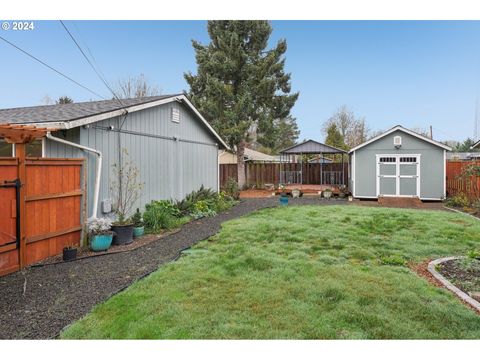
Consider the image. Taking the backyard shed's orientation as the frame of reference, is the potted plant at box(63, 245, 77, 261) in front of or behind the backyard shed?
in front

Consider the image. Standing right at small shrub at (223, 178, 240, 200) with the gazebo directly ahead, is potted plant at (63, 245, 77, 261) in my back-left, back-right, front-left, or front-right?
back-right

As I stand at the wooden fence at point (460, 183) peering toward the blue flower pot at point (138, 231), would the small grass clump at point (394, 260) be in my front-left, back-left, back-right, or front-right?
front-left

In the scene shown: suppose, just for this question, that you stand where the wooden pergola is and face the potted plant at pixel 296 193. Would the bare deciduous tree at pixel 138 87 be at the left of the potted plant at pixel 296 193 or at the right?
left

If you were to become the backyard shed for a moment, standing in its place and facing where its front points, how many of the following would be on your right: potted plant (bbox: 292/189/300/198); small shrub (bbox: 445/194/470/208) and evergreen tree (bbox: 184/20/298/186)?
2

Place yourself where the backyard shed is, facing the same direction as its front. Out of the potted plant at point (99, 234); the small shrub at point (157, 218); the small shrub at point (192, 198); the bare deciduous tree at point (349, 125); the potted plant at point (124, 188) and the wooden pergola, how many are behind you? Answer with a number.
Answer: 1

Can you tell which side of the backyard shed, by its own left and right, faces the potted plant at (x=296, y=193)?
right

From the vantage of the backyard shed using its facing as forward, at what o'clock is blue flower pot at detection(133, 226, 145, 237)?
The blue flower pot is roughly at 1 o'clock from the backyard shed.

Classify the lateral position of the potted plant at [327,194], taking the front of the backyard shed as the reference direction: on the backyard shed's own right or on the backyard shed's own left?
on the backyard shed's own right

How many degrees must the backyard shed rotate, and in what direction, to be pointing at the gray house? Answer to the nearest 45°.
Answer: approximately 45° to its right

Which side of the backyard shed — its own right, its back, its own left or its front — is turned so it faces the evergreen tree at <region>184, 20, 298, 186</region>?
right

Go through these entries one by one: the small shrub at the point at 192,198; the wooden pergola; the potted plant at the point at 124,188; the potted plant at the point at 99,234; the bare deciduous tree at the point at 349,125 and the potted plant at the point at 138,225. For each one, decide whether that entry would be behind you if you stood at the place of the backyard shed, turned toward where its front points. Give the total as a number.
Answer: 1

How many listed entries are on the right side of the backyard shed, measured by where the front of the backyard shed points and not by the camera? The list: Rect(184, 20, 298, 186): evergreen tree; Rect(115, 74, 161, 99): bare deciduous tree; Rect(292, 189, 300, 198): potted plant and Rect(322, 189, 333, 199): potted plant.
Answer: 4

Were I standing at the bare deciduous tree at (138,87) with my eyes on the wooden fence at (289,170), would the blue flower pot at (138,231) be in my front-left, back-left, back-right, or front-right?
front-right

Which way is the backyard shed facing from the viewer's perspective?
toward the camera

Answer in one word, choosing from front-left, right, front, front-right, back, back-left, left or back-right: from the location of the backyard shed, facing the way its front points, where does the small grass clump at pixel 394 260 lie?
front

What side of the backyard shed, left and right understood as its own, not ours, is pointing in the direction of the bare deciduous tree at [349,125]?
back

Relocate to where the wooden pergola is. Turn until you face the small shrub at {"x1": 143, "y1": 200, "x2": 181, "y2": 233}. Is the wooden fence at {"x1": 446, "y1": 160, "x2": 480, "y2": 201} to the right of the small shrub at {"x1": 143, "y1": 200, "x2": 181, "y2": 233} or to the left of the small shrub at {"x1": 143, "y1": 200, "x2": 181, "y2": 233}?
right

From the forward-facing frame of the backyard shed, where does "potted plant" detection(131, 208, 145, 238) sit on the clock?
The potted plant is roughly at 1 o'clock from the backyard shed.

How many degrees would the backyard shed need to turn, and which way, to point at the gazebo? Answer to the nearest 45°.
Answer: approximately 135° to its right
